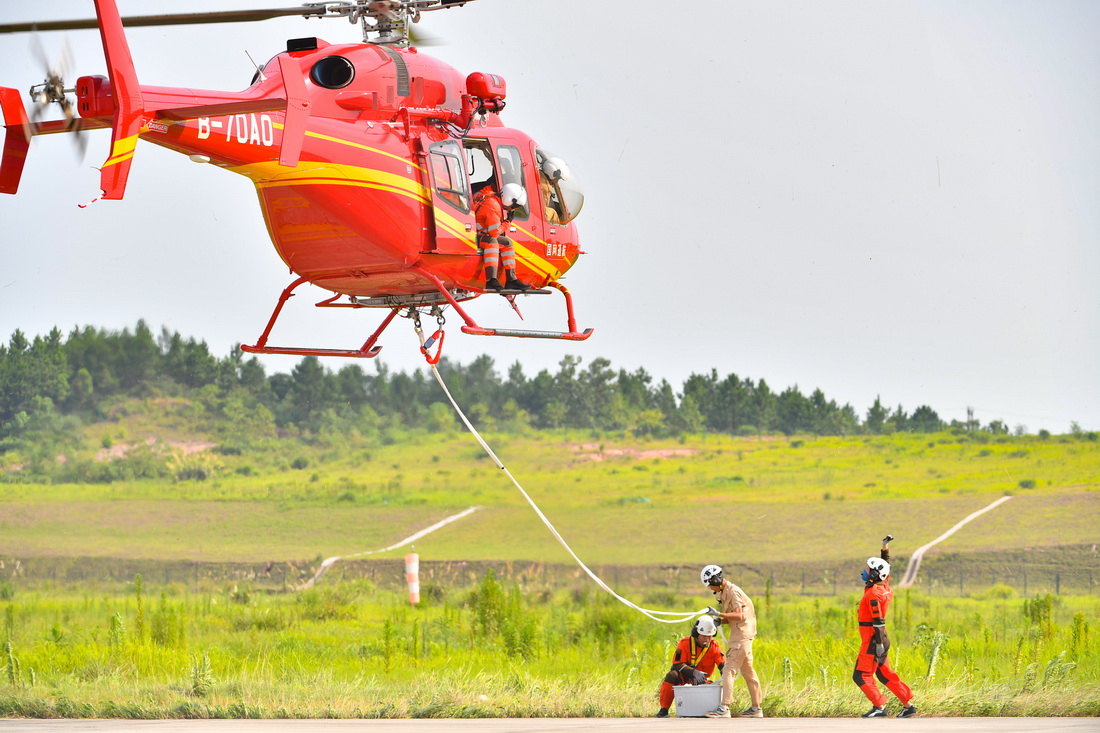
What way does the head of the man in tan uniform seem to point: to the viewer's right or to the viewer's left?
to the viewer's left

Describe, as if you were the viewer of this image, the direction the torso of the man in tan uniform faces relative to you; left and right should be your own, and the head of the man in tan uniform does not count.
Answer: facing to the left of the viewer

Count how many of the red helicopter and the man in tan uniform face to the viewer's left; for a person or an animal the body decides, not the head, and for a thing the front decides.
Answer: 1

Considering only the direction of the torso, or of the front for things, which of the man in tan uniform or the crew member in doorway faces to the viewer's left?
the man in tan uniform

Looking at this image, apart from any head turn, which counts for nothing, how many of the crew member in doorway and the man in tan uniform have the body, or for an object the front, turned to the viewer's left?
1

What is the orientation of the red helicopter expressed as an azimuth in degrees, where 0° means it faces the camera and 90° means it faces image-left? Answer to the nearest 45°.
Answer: approximately 225°

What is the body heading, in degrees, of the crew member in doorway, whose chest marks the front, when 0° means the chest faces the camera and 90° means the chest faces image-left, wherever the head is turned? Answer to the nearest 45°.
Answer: approximately 315°

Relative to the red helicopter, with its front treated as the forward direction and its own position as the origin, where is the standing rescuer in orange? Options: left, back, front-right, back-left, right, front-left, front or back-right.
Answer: front-right
